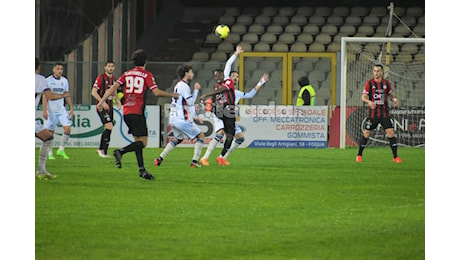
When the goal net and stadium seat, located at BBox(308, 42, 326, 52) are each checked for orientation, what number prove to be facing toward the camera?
2

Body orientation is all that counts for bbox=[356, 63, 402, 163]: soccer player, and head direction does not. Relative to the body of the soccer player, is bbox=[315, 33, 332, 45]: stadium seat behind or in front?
behind

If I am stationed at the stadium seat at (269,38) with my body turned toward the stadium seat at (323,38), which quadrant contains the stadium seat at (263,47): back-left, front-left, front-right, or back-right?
back-right

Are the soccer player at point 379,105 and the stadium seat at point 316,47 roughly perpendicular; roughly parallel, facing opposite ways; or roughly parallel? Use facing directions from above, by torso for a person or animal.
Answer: roughly parallel

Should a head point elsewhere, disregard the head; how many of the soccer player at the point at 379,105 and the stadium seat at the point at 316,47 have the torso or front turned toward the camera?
2

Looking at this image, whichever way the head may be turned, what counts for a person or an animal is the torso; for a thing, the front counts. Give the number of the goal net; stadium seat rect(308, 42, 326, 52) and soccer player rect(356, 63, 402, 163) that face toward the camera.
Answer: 3

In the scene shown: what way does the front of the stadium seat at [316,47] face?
toward the camera

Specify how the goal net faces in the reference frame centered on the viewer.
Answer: facing the viewer

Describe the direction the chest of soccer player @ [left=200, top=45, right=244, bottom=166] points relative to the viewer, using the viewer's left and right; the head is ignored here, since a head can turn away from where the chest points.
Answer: facing the viewer and to the left of the viewer
